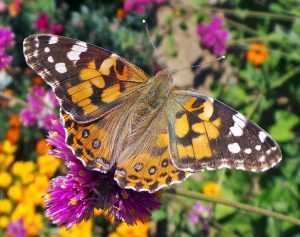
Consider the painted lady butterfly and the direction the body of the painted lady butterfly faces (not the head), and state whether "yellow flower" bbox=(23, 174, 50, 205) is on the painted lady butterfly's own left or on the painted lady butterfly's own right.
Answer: on the painted lady butterfly's own left

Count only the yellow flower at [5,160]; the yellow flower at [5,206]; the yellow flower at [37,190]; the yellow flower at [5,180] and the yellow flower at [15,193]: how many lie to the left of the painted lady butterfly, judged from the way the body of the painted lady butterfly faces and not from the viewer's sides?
5

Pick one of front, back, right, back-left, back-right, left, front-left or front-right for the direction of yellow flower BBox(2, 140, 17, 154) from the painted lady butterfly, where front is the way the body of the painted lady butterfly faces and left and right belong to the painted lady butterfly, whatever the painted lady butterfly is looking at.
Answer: left

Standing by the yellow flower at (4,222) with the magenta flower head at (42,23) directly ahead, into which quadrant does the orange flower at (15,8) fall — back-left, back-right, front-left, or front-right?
front-left

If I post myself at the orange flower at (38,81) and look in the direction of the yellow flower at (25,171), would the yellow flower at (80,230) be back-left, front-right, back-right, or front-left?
front-left

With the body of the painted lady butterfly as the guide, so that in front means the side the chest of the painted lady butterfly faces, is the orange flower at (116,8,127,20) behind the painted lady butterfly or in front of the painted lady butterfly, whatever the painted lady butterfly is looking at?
in front

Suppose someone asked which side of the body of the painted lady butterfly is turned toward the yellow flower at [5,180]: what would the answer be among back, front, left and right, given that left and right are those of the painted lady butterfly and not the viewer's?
left

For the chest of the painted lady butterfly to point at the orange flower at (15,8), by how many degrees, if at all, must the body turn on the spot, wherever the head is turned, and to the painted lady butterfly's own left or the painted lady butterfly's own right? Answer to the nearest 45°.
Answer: approximately 45° to the painted lady butterfly's own left

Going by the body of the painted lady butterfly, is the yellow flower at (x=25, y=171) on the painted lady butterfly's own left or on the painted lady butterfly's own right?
on the painted lady butterfly's own left

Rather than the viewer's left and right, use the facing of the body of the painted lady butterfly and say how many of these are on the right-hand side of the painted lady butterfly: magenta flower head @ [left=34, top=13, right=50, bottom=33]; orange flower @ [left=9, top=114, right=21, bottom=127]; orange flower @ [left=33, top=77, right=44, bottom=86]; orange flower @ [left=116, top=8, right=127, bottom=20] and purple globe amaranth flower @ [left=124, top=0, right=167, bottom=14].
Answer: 0

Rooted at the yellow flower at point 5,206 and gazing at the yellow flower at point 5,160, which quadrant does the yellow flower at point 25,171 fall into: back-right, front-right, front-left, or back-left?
front-right

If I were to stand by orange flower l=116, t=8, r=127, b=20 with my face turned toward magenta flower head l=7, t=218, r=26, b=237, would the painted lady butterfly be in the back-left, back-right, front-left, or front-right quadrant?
front-left

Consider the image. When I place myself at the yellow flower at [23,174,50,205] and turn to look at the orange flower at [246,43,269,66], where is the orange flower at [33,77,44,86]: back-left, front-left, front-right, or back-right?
front-left

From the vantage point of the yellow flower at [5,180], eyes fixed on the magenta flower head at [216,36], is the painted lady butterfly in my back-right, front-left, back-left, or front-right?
front-right

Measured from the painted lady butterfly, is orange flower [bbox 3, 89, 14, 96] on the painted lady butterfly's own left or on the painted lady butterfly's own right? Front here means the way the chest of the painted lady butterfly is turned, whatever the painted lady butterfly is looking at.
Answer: on the painted lady butterfly's own left

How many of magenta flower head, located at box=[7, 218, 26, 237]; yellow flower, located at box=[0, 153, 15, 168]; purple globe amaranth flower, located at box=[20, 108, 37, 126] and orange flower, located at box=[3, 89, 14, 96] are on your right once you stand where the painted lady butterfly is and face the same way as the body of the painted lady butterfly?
0

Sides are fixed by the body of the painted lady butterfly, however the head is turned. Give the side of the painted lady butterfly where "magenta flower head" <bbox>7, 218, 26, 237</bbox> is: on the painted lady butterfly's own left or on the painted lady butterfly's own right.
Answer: on the painted lady butterfly's own left

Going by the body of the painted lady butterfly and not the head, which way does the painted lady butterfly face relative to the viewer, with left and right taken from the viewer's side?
facing away from the viewer and to the right of the viewer

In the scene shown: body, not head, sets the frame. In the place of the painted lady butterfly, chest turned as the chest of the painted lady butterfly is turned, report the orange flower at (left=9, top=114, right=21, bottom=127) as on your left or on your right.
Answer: on your left
